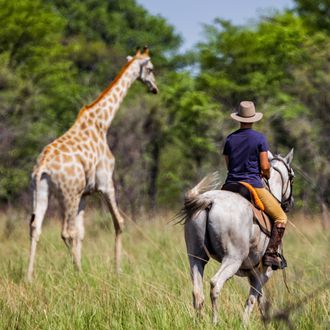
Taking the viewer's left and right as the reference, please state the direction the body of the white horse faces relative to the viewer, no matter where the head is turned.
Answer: facing away from the viewer and to the right of the viewer

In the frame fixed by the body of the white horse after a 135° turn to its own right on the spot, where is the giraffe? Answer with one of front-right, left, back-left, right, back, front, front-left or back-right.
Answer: back-right

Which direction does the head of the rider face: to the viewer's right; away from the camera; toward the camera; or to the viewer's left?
away from the camera
